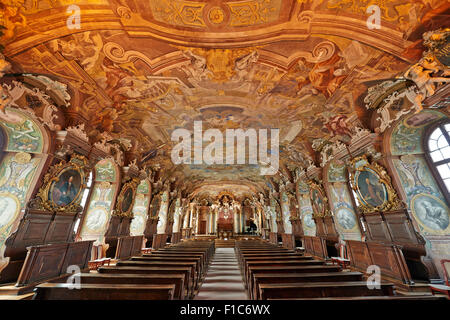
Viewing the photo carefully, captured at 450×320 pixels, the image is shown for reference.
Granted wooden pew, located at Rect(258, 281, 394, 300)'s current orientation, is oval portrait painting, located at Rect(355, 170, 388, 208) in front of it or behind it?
in front

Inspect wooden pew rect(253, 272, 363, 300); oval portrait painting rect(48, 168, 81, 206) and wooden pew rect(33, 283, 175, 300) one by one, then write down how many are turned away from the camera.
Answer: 2

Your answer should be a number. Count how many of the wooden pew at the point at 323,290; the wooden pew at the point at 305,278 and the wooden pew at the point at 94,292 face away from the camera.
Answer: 3

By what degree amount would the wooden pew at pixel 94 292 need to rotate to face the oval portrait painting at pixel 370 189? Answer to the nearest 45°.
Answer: approximately 90° to its right

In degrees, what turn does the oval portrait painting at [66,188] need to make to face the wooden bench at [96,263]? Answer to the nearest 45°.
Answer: approximately 90° to its left

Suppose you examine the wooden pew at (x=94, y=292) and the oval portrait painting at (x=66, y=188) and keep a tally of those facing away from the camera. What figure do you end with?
1

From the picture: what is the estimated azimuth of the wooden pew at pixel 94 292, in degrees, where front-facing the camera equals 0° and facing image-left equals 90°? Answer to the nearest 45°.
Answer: approximately 180°

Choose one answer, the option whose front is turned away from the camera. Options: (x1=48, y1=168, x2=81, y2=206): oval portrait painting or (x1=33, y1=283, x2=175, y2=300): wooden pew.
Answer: the wooden pew

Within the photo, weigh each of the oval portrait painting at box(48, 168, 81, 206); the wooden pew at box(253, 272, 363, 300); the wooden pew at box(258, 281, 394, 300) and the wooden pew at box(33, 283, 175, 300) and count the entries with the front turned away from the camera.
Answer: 3

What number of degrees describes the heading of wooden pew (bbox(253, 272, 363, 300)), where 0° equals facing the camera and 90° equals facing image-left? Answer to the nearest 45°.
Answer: approximately 180°

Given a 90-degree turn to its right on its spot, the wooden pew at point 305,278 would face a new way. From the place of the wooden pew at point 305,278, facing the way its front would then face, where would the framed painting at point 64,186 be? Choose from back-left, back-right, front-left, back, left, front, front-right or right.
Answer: back

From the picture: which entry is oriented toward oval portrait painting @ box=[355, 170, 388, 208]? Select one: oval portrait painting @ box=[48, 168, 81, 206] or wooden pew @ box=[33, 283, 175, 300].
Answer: oval portrait painting @ box=[48, 168, 81, 206]

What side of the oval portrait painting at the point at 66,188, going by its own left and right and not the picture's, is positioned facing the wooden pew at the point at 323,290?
front

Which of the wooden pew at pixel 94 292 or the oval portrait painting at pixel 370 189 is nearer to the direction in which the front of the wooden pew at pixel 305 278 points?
the oval portrait painting

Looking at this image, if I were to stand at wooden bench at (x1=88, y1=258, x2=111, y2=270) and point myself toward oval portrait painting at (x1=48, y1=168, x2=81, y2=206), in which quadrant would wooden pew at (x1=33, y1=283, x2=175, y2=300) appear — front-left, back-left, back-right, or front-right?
front-left

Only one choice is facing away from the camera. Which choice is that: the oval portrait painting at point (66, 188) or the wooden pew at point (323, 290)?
the wooden pew

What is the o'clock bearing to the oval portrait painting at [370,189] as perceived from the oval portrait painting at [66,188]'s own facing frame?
the oval portrait painting at [370,189] is roughly at 12 o'clock from the oval portrait painting at [66,188].

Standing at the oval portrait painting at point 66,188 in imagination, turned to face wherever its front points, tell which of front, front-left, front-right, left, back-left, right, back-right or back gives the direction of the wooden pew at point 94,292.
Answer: front-right

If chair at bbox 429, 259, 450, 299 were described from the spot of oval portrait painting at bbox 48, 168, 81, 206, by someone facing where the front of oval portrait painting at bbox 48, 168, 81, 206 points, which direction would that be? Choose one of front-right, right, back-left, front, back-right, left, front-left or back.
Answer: front

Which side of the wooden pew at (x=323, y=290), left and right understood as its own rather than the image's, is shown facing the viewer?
back
